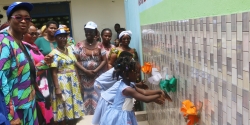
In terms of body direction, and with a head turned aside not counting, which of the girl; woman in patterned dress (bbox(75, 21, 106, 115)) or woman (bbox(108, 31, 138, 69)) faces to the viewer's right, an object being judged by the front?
the girl

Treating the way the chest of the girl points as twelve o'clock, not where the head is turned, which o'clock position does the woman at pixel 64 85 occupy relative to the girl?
The woman is roughly at 8 o'clock from the girl.

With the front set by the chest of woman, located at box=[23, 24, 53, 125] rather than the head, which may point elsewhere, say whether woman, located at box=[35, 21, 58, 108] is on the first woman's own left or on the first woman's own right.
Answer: on the first woman's own left

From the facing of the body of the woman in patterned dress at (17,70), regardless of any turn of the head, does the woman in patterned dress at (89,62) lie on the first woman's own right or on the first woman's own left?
on the first woman's own left

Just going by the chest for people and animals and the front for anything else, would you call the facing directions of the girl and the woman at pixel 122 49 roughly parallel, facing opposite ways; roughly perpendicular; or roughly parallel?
roughly perpendicular

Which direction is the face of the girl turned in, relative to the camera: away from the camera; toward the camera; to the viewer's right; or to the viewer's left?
to the viewer's right

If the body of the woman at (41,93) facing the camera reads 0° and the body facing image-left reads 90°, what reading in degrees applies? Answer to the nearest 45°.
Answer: approximately 315°

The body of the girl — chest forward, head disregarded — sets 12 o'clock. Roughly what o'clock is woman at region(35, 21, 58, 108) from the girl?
The woman is roughly at 8 o'clock from the girl.

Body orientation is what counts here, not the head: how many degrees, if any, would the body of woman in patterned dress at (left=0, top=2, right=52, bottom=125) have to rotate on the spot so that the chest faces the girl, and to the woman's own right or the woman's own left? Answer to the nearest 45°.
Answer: approximately 45° to the woman's own left
